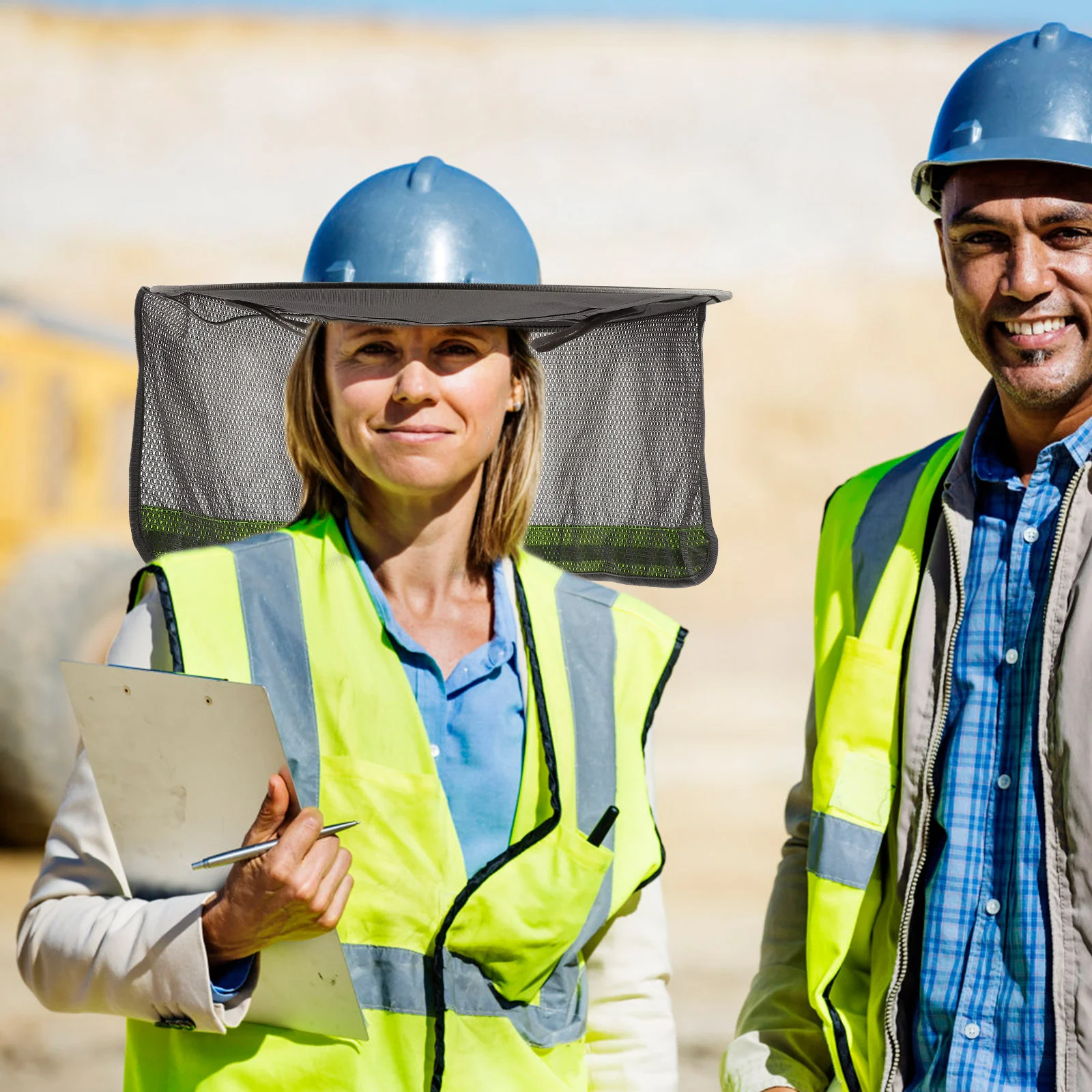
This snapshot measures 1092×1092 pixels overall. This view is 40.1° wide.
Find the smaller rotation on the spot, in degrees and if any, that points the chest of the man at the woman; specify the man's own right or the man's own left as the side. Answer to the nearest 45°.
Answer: approximately 90° to the man's own right

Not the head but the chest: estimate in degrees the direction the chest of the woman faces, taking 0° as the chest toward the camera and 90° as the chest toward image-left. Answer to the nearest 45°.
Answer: approximately 0°

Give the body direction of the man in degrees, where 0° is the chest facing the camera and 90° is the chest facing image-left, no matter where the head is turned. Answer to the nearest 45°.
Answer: approximately 0°

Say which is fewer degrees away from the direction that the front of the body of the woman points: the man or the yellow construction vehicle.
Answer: the man

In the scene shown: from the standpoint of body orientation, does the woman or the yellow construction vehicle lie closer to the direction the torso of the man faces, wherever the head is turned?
the woman

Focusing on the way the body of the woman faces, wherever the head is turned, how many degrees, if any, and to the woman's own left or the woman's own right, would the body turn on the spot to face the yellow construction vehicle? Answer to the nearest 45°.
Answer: approximately 180°

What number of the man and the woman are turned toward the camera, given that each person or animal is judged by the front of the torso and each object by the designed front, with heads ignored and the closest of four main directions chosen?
2

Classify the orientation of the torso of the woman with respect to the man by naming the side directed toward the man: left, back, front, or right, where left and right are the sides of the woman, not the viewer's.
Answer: left

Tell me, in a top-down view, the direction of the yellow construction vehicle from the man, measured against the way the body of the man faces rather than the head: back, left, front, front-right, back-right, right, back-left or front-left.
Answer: back-right

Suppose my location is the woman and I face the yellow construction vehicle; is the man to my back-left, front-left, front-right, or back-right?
back-right
